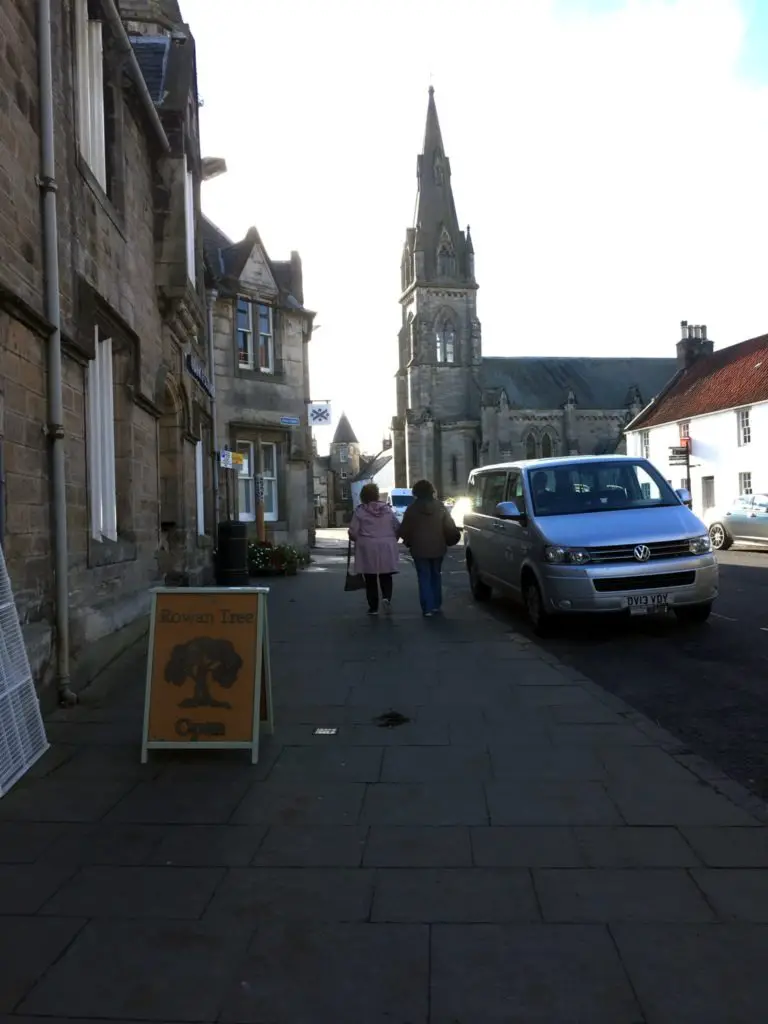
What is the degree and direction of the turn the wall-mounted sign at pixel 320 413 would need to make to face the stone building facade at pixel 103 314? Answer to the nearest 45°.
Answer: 0° — it already faces it

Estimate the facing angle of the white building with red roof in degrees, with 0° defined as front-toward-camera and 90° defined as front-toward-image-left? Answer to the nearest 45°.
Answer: approximately 45°

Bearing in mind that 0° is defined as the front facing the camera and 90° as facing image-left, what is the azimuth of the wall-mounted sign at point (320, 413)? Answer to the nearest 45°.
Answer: approximately 0°

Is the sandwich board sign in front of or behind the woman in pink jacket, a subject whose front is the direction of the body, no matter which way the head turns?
behind

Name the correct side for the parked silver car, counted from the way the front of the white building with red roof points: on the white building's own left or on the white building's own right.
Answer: on the white building's own left

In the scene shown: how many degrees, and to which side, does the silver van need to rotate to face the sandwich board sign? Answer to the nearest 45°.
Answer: approximately 90° to its right

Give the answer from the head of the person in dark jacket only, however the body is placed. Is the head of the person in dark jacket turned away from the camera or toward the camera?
away from the camera

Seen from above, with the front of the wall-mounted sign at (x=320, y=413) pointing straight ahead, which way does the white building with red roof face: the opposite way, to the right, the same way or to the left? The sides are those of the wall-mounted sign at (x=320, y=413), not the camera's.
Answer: to the right

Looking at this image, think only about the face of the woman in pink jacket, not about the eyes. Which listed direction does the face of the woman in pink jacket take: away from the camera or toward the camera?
away from the camera

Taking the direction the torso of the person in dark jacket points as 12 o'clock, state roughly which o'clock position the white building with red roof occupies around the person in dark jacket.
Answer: The white building with red roof is roughly at 1 o'clock from the person in dark jacket.

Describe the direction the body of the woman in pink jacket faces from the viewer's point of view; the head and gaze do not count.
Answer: away from the camera

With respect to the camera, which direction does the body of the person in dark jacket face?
away from the camera
